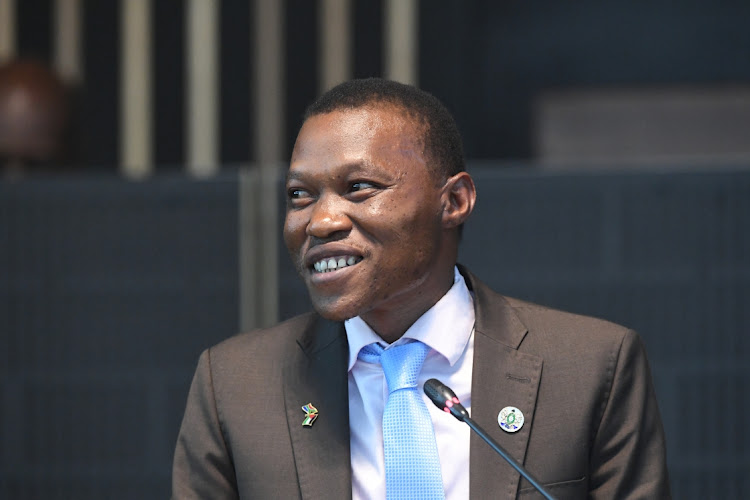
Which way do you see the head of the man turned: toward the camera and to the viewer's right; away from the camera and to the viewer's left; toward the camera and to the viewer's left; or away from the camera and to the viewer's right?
toward the camera and to the viewer's left

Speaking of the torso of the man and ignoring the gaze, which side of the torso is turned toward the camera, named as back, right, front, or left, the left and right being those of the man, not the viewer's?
front
